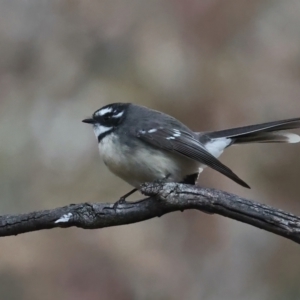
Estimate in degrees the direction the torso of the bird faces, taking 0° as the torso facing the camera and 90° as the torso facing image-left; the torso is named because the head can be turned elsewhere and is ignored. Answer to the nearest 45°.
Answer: approximately 90°
